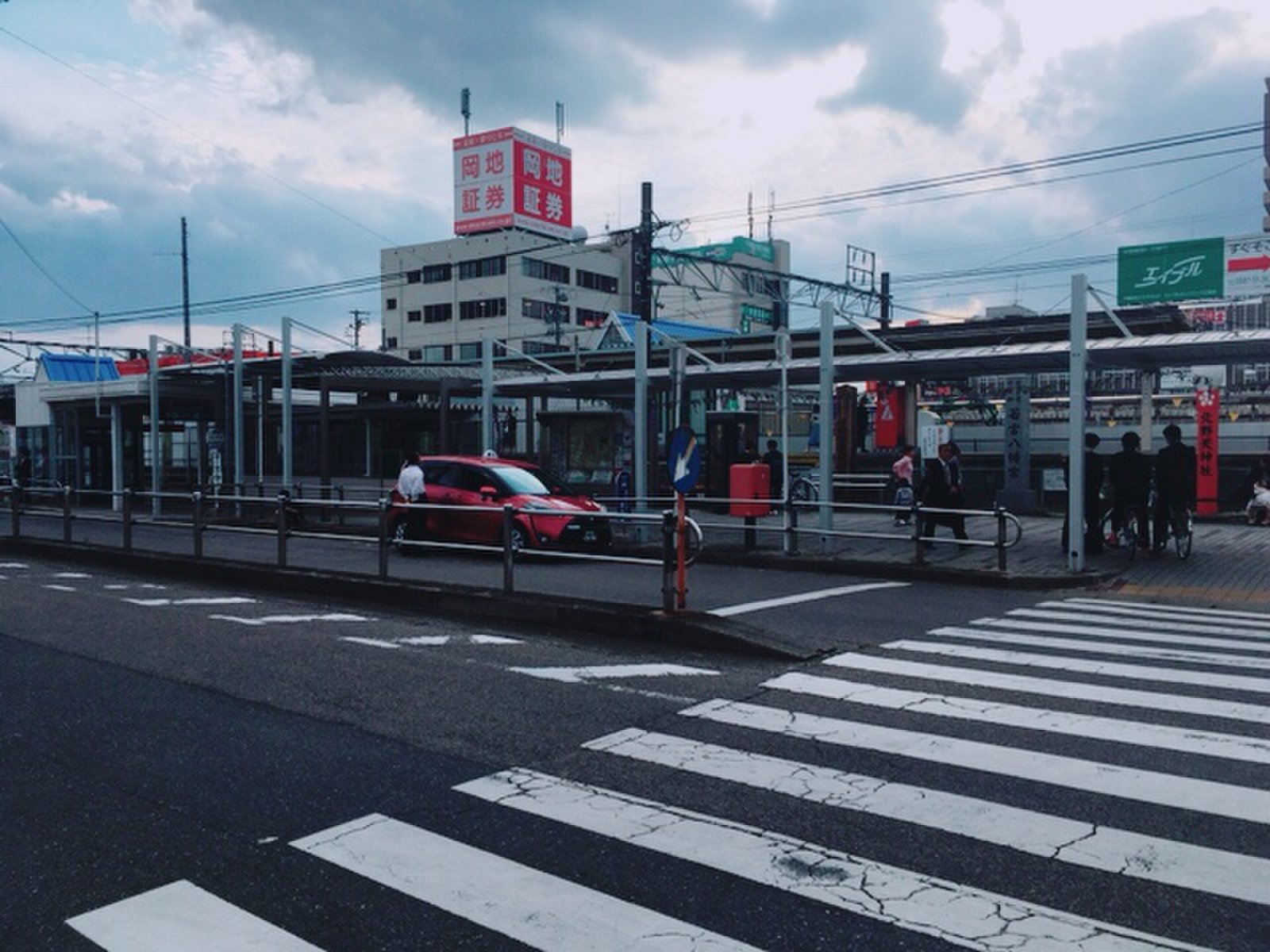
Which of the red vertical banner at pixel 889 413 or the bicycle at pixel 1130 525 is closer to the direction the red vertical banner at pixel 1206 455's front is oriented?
the bicycle

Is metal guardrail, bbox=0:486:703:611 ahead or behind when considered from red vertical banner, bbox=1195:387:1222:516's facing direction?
ahead

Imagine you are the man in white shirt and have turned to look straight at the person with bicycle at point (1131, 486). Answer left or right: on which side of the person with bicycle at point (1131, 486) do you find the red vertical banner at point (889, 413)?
left

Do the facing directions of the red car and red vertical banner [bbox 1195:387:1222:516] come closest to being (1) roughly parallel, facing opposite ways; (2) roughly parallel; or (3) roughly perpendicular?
roughly perpendicular

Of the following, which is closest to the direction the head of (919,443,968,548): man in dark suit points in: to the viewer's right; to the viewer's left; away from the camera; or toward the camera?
toward the camera

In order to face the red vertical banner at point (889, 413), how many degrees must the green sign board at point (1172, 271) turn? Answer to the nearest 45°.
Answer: approximately 45° to its right

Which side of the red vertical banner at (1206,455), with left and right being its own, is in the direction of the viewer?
front

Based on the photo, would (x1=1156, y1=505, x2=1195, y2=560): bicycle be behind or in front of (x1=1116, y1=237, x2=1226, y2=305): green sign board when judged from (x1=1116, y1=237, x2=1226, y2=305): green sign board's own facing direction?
in front

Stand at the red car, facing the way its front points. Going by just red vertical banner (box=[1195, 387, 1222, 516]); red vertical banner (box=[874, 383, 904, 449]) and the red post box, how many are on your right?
0

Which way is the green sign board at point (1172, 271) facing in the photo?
toward the camera

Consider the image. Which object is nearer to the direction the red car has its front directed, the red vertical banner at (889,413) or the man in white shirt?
the red vertical banner

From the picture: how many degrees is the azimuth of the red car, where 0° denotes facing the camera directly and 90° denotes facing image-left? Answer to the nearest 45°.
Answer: approximately 315°

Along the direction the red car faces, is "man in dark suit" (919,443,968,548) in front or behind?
in front

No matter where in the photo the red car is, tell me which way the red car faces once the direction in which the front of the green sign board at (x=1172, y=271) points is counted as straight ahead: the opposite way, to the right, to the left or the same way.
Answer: to the left

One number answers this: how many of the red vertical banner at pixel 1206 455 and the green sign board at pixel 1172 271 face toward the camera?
2

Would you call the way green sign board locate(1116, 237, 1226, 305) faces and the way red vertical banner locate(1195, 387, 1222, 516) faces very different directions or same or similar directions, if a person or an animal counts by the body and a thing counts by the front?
same or similar directions
